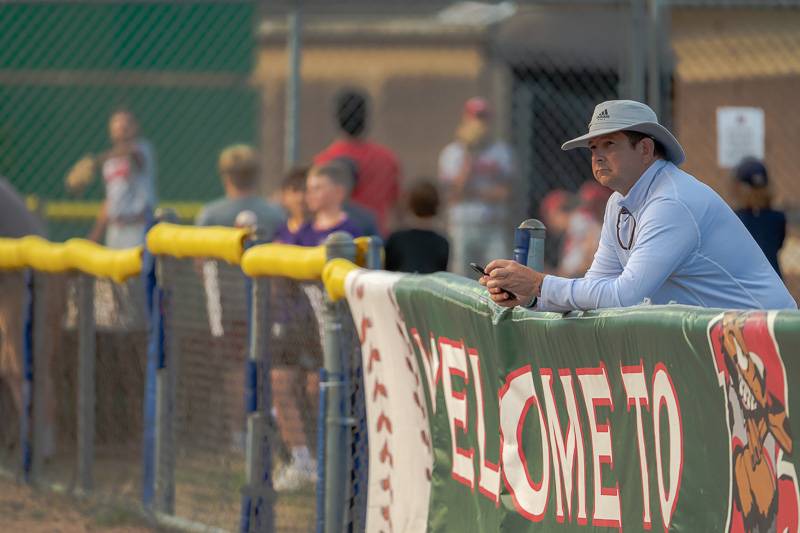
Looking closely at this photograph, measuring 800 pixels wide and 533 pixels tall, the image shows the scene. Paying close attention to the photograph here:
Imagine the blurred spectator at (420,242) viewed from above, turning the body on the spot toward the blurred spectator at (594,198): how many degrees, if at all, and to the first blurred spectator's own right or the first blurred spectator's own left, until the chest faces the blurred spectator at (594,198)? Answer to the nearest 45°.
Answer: approximately 45° to the first blurred spectator's own right

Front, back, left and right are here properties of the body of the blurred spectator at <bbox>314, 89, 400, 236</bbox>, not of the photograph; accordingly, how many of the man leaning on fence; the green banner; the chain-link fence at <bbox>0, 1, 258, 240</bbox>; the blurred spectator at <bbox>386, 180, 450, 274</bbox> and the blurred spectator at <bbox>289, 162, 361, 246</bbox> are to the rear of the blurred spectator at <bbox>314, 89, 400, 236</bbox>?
4

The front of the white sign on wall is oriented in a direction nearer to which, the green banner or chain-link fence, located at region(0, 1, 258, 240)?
the green banner

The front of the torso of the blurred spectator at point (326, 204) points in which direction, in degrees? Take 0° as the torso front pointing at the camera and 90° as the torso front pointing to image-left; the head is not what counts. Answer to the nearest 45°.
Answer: approximately 45°

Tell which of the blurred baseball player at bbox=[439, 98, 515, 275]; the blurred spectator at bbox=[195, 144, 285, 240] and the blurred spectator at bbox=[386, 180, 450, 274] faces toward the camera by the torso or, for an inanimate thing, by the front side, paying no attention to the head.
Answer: the blurred baseball player at bbox=[439, 98, 515, 275]

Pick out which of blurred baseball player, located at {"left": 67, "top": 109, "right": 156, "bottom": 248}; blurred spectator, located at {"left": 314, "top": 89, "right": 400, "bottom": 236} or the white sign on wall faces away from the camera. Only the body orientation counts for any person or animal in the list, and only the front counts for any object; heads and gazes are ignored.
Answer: blurred spectator, located at {"left": 314, "top": 89, "right": 400, "bottom": 236}

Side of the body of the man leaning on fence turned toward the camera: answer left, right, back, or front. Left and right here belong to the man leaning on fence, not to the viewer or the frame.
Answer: left

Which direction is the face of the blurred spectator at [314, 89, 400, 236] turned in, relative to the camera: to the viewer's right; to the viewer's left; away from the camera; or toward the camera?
away from the camera

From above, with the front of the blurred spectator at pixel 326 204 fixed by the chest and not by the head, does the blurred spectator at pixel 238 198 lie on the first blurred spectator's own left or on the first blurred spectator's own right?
on the first blurred spectator's own right

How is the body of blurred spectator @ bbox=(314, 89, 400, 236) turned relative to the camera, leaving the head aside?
away from the camera

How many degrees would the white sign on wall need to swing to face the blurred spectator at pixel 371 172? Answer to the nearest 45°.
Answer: approximately 90° to its right

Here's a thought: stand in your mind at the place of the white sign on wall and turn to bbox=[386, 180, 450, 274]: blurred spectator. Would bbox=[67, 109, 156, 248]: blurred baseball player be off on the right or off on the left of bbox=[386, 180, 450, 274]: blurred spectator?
right

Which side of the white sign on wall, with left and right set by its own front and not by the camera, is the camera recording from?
front
